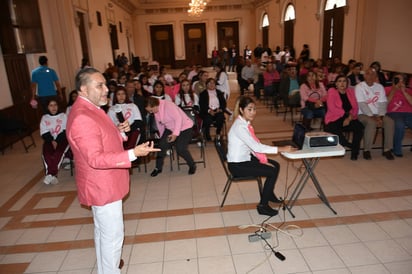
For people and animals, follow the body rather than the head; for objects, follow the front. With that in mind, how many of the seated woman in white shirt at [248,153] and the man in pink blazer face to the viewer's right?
2

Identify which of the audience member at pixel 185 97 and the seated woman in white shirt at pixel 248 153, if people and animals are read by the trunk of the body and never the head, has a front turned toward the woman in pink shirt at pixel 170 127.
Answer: the audience member

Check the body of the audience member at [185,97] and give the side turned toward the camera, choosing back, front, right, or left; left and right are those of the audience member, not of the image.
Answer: front

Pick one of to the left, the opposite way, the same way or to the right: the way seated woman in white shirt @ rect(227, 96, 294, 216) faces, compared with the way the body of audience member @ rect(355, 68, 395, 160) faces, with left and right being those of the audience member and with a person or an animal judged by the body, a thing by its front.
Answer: to the left

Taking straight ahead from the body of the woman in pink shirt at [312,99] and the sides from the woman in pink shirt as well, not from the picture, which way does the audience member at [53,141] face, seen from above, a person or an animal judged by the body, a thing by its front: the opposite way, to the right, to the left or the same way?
the same way

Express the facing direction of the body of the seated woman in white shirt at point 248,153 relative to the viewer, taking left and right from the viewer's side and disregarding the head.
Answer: facing to the right of the viewer

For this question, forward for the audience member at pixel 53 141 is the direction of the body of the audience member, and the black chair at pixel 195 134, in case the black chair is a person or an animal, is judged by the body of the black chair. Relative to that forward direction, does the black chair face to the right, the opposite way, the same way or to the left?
to the right

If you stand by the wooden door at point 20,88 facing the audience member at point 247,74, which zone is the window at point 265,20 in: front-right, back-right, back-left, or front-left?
front-left

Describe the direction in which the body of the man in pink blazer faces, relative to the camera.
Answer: to the viewer's right

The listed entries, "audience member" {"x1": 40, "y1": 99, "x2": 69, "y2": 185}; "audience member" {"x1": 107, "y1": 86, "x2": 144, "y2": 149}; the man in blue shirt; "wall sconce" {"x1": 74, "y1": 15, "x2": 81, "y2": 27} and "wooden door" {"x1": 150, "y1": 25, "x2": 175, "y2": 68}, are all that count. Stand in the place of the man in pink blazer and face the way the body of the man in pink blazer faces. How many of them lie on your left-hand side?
5

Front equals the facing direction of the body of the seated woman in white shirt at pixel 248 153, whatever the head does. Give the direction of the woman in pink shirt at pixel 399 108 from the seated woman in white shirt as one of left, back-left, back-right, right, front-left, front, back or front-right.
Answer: front-left

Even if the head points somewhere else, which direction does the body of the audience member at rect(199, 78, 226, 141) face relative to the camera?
toward the camera

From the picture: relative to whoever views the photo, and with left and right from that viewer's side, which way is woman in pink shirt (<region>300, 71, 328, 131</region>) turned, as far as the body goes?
facing the viewer and to the left of the viewer

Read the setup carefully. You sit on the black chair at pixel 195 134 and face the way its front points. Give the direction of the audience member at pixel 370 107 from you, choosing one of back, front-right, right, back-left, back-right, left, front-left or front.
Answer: back-left

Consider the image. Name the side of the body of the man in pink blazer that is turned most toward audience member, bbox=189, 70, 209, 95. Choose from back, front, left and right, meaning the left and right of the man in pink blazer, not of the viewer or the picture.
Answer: left
